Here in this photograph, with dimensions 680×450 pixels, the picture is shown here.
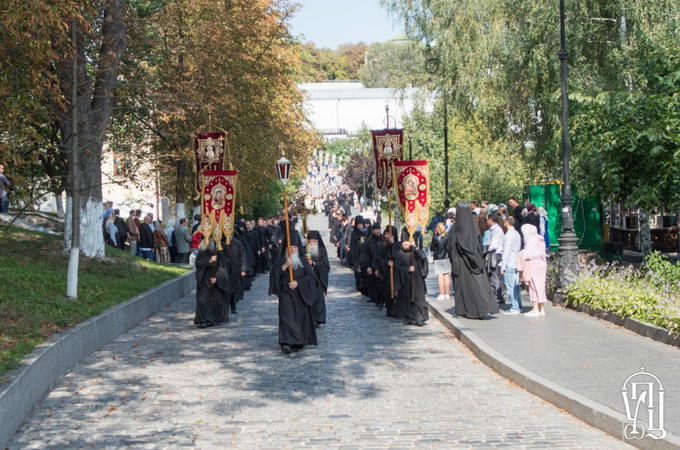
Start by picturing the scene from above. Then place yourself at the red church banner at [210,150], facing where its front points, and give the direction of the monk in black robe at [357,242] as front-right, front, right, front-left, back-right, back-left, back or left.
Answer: left

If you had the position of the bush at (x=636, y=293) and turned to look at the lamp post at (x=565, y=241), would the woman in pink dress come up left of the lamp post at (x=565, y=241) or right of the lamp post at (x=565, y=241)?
left

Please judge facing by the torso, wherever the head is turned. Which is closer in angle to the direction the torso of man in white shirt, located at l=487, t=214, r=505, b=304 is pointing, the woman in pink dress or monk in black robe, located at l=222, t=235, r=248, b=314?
the monk in black robe

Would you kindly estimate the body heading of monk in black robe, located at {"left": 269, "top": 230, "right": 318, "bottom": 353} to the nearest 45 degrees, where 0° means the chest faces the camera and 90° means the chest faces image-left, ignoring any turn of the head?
approximately 0°

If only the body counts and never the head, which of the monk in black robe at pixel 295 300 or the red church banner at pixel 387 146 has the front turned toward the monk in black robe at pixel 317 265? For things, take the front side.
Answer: the red church banner

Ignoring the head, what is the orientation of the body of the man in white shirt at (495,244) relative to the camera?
to the viewer's left

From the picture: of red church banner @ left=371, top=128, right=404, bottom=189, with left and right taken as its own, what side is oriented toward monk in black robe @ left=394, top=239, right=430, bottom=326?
front

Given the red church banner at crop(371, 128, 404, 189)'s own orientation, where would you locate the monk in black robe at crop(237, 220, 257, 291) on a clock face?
The monk in black robe is roughly at 3 o'clock from the red church banner.

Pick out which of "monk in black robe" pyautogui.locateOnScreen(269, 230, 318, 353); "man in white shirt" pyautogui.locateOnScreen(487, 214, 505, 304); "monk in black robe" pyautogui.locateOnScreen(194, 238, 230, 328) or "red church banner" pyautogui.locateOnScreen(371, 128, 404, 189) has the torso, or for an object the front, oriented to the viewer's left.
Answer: the man in white shirt
